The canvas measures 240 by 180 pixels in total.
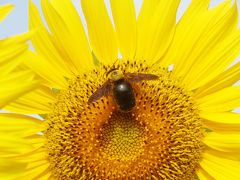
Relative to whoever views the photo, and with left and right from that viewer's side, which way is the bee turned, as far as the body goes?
facing away from the viewer

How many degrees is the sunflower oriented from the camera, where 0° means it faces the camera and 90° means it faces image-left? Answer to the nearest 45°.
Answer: approximately 0°
